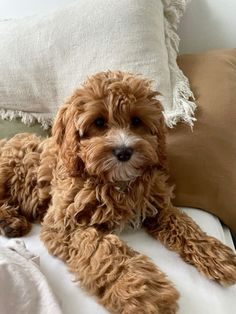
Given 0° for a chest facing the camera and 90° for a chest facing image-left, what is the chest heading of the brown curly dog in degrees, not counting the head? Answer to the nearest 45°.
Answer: approximately 315°

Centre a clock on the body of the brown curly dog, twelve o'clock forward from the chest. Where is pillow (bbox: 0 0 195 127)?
The pillow is roughly at 7 o'clock from the brown curly dog.

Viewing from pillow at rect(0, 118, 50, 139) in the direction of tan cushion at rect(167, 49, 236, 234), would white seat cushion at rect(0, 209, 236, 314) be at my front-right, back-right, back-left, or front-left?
front-right

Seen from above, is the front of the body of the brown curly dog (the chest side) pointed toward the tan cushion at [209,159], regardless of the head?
no

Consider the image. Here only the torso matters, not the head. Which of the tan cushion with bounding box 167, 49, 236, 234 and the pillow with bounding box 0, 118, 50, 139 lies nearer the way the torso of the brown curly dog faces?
the tan cushion

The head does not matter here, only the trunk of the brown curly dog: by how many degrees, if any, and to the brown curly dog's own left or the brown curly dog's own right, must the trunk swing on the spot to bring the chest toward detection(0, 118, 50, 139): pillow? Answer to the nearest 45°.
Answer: approximately 180°
